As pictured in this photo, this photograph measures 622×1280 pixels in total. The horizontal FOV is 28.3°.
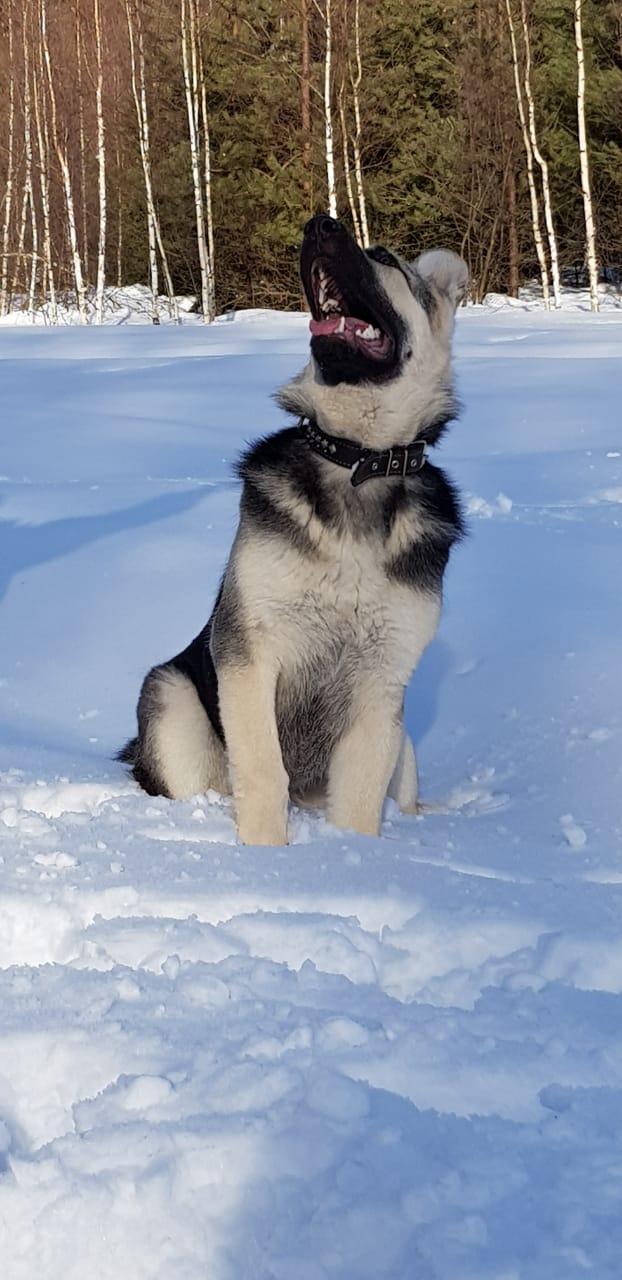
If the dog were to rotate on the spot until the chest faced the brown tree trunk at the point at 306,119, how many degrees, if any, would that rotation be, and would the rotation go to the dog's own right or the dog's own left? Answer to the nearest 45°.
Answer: approximately 135° to the dog's own left

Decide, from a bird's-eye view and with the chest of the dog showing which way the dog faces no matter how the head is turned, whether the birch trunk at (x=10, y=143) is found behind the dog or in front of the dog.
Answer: behind

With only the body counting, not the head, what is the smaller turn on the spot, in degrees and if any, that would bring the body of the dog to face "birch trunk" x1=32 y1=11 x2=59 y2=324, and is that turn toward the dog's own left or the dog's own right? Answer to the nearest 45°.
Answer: approximately 135° to the dog's own left

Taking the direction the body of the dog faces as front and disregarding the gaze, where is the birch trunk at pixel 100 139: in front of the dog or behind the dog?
behind

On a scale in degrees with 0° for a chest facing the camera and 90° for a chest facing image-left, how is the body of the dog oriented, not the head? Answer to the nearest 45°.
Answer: approximately 315°

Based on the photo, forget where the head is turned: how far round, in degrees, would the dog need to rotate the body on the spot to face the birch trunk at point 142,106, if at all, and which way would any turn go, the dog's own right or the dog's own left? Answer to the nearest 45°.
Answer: approximately 135° to the dog's own left

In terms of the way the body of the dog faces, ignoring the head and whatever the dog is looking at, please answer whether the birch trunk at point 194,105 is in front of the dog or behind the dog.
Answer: behind

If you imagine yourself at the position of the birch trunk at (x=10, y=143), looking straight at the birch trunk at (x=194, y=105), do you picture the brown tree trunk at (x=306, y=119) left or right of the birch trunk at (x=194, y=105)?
left
